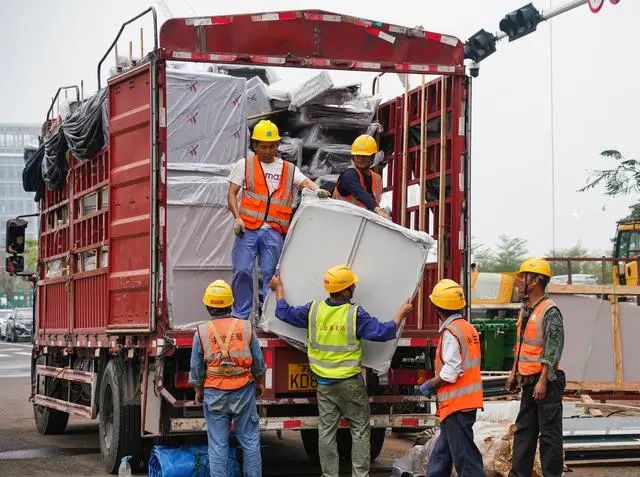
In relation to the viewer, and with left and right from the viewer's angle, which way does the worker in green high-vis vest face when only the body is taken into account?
facing away from the viewer

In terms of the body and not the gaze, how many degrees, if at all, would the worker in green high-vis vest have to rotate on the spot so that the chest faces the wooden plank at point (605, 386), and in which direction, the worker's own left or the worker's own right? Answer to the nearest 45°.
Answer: approximately 45° to the worker's own right

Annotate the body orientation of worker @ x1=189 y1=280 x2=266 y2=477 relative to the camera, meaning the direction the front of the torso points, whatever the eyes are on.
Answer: away from the camera

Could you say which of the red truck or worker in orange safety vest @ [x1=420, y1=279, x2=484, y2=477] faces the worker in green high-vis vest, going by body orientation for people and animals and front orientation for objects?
the worker in orange safety vest

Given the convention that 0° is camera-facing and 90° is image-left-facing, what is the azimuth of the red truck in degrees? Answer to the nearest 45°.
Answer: approximately 135°

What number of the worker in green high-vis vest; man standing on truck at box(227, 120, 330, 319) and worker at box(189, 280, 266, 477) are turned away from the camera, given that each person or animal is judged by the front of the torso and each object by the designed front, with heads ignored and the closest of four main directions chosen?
2

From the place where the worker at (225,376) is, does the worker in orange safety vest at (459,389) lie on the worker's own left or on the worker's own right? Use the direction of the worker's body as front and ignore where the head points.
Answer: on the worker's own right

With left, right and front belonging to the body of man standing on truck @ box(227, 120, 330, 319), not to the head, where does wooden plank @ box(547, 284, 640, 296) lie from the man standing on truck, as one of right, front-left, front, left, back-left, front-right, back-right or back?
back-left

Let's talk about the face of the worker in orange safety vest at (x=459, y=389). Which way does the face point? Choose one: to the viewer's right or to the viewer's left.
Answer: to the viewer's left

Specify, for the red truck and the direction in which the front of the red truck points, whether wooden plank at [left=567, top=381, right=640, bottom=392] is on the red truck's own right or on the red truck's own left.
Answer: on the red truck's own right

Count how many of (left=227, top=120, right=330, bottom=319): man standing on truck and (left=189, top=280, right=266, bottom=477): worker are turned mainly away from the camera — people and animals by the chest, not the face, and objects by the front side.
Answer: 1

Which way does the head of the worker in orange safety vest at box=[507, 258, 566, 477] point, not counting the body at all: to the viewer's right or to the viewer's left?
to the viewer's left
